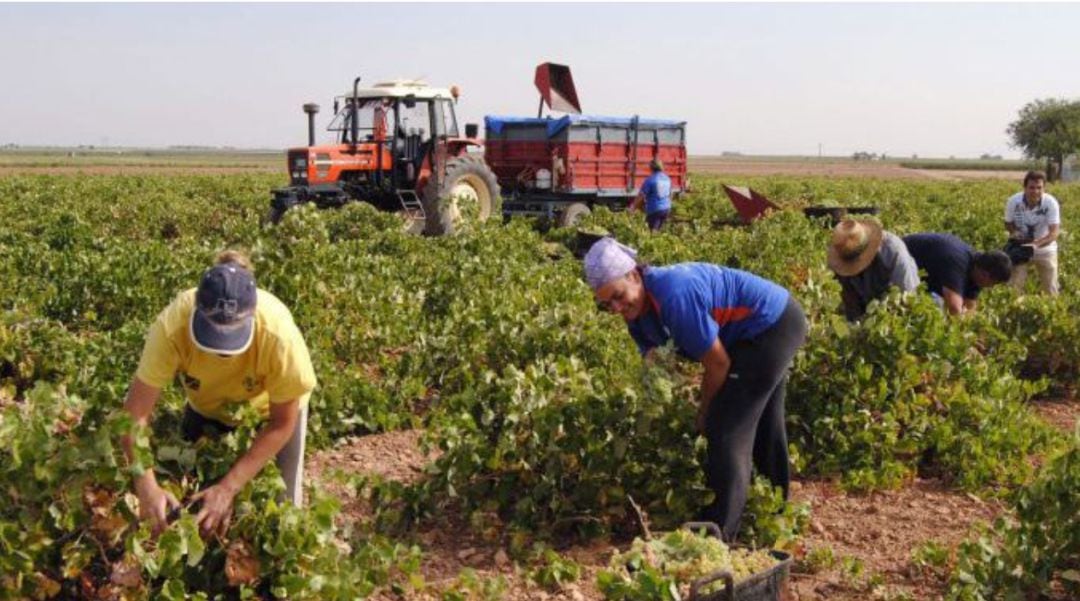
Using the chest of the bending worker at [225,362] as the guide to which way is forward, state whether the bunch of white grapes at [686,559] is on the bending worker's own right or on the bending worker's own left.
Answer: on the bending worker's own left

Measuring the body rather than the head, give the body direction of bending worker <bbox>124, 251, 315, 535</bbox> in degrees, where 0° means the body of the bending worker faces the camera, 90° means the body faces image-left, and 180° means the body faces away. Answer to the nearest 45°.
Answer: approximately 0°

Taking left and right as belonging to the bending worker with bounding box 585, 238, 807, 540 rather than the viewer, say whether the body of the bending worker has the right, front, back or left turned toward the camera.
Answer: left

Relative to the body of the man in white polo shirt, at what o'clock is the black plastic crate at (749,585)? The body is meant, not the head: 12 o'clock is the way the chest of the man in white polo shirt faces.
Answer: The black plastic crate is roughly at 12 o'clock from the man in white polo shirt.

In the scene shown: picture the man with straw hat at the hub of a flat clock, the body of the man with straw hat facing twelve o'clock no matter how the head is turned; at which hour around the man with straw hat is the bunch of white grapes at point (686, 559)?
The bunch of white grapes is roughly at 11 o'clock from the man with straw hat.

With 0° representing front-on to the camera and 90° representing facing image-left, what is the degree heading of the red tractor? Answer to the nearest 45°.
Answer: approximately 45°

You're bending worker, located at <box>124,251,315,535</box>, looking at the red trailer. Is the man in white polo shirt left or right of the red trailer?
right

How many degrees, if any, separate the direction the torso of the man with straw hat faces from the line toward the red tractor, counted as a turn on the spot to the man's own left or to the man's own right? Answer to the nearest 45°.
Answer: approximately 90° to the man's own right

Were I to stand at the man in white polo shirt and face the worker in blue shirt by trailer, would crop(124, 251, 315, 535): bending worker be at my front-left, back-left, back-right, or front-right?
back-left

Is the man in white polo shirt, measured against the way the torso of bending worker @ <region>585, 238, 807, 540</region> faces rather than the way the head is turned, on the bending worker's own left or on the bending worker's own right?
on the bending worker's own right

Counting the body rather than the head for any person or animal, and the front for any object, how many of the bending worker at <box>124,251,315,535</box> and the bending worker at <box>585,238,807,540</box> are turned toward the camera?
1
